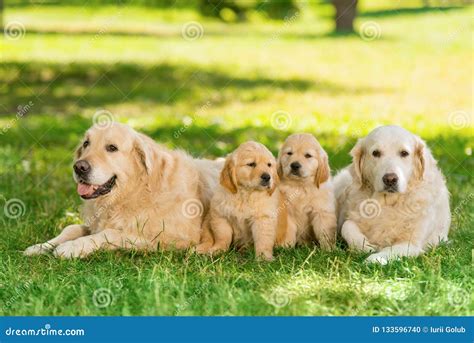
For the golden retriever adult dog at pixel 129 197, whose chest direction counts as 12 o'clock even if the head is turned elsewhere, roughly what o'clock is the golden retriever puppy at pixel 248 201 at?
The golden retriever puppy is roughly at 8 o'clock from the golden retriever adult dog.

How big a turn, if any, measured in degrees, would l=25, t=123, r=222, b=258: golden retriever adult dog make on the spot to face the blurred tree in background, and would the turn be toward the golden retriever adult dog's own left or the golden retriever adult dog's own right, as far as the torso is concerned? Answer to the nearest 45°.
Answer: approximately 135° to the golden retriever adult dog's own right

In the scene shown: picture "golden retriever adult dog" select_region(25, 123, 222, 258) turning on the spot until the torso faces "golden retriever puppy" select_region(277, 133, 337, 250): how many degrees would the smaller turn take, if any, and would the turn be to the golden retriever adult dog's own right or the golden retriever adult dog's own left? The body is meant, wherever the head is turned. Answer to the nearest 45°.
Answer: approximately 135° to the golden retriever adult dog's own left

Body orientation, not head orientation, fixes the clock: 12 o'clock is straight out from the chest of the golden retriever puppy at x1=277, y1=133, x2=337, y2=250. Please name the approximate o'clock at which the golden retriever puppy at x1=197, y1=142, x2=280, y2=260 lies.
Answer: the golden retriever puppy at x1=197, y1=142, x2=280, y2=260 is roughly at 2 o'clock from the golden retriever puppy at x1=277, y1=133, x2=337, y2=250.

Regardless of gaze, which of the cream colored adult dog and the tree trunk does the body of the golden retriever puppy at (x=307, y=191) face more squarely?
the cream colored adult dog

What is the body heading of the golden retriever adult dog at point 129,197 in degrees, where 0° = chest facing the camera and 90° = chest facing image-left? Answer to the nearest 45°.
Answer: approximately 45°

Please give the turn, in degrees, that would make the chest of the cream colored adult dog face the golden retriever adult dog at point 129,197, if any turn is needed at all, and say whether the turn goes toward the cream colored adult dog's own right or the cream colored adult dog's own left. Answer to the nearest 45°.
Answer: approximately 90° to the cream colored adult dog's own right

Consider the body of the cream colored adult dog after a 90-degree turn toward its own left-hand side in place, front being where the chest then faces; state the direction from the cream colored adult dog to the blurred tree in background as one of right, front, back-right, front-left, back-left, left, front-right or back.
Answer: left

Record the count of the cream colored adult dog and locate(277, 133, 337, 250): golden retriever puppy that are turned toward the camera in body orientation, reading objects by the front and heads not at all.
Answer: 2

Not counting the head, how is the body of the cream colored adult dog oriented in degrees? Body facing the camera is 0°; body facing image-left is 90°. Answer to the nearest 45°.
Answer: approximately 0°

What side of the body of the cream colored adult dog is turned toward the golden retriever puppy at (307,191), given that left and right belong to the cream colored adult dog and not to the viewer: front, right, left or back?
right
